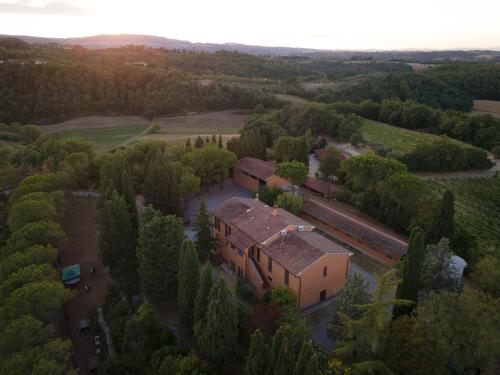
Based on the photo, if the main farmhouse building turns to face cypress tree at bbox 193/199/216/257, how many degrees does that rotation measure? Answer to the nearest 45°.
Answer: approximately 45° to its right

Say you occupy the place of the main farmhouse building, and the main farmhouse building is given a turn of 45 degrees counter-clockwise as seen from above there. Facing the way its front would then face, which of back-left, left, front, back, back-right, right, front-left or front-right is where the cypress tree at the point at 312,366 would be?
front

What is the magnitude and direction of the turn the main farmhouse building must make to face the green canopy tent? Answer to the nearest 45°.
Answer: approximately 45° to its right

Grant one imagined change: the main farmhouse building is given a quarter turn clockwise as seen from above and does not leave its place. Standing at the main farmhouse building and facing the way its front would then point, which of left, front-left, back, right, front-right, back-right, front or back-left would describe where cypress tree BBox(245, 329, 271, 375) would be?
back-left

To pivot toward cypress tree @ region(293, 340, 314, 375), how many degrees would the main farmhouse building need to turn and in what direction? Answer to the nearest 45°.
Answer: approximately 45° to its left

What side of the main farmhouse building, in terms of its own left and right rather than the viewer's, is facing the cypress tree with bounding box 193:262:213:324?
front

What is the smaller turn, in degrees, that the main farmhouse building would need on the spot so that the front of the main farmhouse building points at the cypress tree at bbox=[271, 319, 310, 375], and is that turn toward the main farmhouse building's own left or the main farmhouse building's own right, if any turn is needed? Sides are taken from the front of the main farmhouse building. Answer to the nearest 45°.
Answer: approximately 45° to the main farmhouse building's own left

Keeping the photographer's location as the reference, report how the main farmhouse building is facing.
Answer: facing the viewer and to the left of the viewer

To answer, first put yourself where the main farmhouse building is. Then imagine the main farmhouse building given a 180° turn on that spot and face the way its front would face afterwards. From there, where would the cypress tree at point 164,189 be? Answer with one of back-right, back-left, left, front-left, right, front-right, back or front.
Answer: left

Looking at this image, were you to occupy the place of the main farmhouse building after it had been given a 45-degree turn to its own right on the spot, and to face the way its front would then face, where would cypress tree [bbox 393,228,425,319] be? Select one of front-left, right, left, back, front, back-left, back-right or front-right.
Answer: back-left

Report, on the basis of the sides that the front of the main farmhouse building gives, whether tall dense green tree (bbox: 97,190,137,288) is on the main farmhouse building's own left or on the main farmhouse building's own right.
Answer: on the main farmhouse building's own right

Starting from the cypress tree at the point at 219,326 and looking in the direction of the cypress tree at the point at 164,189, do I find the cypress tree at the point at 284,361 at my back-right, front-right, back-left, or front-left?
back-right
